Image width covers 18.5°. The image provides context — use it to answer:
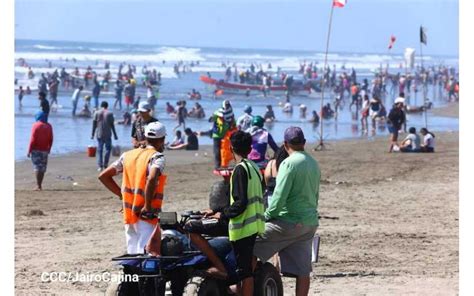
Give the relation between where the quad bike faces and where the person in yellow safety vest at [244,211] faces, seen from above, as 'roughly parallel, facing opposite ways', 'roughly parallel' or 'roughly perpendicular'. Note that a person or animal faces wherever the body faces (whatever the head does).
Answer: roughly perpendicular

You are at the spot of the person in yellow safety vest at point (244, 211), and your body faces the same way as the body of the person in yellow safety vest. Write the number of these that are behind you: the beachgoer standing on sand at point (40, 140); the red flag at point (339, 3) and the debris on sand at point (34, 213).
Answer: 0

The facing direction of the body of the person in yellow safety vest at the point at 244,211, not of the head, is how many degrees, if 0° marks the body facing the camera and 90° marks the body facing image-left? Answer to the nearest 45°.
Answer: approximately 135°

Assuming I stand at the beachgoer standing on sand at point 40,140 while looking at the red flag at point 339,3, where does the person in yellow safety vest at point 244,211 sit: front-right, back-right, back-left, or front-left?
back-right

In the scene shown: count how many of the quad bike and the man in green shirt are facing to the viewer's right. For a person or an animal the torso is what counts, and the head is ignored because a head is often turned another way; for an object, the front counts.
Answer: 0

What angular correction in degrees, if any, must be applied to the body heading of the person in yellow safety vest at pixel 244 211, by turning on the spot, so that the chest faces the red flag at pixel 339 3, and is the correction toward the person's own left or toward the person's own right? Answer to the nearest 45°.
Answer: approximately 45° to the person's own right

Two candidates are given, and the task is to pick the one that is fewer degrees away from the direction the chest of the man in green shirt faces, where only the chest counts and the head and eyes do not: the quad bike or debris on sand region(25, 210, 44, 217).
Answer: the debris on sand

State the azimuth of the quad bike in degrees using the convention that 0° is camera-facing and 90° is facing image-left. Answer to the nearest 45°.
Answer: approximately 45°

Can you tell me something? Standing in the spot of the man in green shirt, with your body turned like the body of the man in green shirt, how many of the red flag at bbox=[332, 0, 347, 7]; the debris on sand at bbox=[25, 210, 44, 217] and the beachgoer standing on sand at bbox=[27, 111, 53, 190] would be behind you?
0

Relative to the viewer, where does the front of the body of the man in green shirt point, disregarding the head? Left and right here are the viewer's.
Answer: facing away from the viewer and to the left of the viewer

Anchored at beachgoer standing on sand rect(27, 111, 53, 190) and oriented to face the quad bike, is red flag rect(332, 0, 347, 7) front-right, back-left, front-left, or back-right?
back-left

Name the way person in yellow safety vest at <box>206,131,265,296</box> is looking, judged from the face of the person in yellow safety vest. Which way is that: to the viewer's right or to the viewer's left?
to the viewer's left
